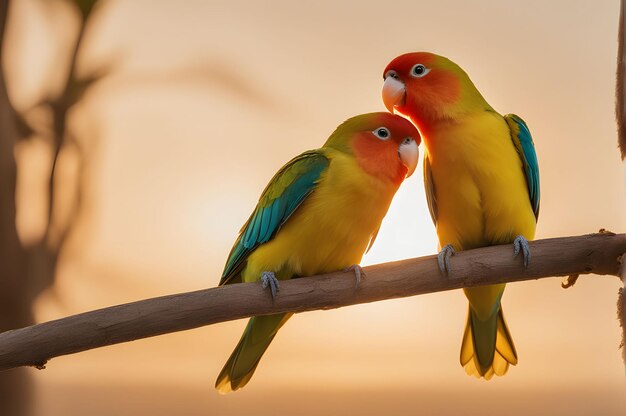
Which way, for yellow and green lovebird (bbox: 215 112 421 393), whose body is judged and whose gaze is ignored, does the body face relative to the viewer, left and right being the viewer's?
facing the viewer and to the right of the viewer
